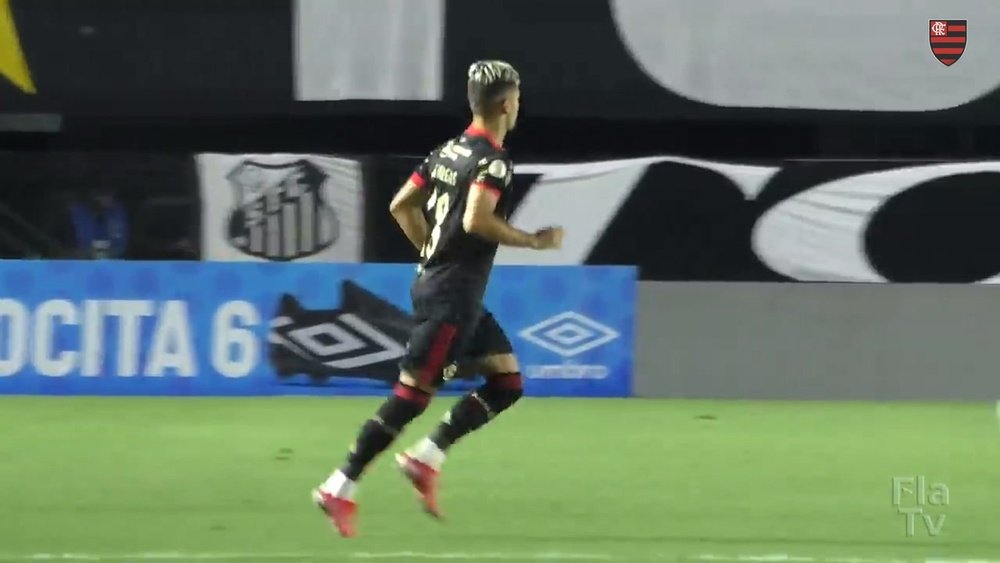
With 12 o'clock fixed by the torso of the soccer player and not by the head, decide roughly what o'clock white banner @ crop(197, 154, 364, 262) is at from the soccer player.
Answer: The white banner is roughly at 10 o'clock from the soccer player.

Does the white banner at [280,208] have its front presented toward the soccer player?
yes

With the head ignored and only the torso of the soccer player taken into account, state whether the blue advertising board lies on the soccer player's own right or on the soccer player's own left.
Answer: on the soccer player's own left

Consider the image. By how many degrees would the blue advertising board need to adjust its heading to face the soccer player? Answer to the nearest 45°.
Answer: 0° — it already faces them

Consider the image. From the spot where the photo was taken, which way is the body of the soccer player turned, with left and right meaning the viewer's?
facing away from the viewer and to the right of the viewer

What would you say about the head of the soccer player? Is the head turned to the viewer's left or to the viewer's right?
to the viewer's right

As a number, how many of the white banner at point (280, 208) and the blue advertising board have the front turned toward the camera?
2

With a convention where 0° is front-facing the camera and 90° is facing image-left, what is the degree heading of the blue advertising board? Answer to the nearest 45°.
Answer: approximately 0°
